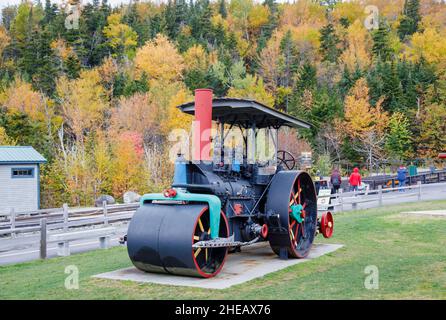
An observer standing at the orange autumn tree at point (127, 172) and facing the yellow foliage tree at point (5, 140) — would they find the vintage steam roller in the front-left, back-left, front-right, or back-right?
back-left

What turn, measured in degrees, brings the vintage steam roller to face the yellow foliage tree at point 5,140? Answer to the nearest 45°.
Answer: approximately 90° to its right

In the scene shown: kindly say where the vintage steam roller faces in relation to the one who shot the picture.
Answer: facing the viewer and to the left of the viewer

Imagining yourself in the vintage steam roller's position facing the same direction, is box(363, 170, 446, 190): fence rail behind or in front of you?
behind

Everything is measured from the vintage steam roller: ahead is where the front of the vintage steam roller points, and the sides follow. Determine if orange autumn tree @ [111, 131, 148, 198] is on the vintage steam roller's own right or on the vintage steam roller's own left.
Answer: on the vintage steam roller's own right

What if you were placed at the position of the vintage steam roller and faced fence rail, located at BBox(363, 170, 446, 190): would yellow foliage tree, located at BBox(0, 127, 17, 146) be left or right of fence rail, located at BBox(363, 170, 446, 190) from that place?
left
